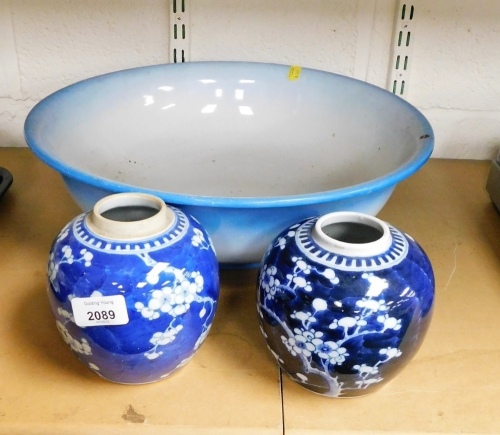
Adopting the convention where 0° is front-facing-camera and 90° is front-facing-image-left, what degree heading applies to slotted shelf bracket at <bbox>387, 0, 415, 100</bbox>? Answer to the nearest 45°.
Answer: approximately 0°

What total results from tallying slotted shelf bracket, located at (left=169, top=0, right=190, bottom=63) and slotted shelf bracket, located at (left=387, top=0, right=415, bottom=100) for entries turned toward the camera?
2
